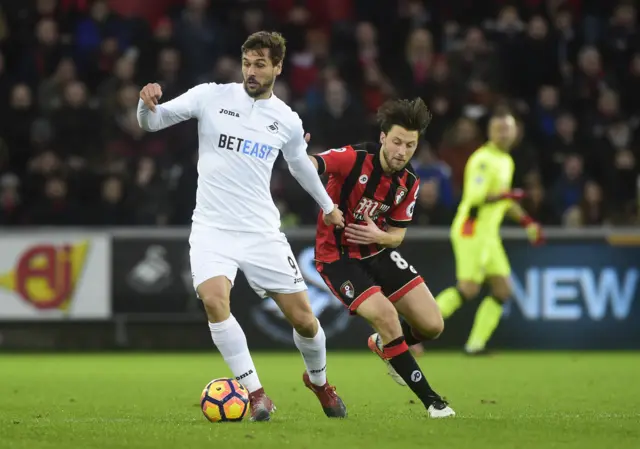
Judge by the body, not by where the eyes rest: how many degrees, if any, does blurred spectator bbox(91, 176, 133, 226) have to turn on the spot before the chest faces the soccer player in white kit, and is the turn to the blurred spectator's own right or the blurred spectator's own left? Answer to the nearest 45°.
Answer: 0° — they already face them

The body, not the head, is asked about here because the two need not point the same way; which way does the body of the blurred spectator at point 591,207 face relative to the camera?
toward the camera

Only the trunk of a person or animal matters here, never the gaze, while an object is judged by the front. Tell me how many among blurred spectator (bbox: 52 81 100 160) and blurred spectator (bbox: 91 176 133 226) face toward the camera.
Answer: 2

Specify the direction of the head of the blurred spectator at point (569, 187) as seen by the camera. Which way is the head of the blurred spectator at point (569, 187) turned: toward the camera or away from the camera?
toward the camera

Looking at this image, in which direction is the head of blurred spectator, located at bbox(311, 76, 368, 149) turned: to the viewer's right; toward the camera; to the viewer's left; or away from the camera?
toward the camera

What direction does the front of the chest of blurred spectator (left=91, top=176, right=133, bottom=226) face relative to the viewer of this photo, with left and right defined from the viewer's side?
facing the viewer

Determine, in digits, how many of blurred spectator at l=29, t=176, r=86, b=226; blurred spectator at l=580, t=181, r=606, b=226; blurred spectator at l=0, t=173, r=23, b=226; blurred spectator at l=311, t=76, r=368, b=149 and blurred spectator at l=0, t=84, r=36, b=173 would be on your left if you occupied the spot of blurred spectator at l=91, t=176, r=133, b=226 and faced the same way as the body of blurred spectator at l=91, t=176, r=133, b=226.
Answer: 2

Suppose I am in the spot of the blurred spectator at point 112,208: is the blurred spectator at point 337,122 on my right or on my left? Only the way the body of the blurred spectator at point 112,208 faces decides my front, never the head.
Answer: on my left

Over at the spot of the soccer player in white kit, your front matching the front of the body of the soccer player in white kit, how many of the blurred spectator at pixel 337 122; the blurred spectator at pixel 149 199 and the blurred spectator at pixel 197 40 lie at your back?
3

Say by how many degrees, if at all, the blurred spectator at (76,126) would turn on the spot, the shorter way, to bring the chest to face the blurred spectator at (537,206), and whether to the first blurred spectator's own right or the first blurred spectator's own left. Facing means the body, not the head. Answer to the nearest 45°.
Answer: approximately 90° to the first blurred spectator's own left

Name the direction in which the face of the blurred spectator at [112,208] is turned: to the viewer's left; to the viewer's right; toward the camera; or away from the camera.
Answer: toward the camera

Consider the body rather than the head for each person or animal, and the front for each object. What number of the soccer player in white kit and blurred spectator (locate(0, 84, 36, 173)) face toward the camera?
2

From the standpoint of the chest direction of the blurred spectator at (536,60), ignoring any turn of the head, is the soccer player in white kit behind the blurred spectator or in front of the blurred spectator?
in front
